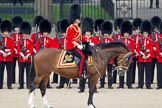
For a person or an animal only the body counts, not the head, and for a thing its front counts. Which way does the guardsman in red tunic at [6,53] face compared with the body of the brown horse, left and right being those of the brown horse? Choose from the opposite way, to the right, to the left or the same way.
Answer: to the right

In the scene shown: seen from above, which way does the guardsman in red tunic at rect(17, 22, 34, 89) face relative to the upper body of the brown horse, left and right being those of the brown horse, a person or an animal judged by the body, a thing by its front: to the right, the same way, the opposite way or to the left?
to the right

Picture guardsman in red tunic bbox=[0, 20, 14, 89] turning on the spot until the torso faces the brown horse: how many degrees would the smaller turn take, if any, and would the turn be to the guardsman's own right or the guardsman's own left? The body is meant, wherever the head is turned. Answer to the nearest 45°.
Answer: approximately 45° to the guardsman's own left

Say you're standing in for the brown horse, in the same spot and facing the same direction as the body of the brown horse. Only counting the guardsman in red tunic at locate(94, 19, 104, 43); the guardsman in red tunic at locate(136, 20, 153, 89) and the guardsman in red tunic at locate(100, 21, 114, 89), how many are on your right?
0

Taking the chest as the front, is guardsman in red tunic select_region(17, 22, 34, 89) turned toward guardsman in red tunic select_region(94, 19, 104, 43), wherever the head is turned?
no

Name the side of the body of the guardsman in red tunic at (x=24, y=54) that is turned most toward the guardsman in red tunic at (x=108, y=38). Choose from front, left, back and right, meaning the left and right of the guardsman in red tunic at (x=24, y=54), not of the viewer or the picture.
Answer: left

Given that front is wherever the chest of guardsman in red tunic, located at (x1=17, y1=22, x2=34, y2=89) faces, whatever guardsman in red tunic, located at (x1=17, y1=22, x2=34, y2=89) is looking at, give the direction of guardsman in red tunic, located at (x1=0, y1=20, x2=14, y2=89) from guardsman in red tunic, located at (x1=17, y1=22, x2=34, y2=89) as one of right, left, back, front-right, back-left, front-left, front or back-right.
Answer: right

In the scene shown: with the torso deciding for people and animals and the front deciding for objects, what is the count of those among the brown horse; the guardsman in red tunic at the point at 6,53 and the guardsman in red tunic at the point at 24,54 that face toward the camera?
2

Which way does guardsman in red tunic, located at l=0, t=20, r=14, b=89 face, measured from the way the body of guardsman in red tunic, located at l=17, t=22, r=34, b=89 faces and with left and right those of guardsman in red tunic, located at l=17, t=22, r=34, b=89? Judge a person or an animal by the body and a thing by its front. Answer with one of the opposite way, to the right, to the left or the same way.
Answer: the same way

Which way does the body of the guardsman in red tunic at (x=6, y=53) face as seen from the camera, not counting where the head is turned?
toward the camera

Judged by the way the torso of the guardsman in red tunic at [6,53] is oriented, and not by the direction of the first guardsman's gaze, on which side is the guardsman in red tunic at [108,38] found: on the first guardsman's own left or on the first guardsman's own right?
on the first guardsman's own left

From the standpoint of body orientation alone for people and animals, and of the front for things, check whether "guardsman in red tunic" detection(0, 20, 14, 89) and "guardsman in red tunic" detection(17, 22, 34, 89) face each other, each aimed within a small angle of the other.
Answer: no

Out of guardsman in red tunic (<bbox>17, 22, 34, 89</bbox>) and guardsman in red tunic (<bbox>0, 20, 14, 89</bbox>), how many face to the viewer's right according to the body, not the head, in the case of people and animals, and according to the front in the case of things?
0

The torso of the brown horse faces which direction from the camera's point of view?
to the viewer's right

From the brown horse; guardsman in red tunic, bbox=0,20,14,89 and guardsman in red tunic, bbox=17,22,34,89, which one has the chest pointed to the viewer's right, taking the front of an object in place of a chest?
the brown horse

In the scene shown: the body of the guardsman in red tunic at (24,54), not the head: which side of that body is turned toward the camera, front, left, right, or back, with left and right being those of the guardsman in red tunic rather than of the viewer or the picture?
front

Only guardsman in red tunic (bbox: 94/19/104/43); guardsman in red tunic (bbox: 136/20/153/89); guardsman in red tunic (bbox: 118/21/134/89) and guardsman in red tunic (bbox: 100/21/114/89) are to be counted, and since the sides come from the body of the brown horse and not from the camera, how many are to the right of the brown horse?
0

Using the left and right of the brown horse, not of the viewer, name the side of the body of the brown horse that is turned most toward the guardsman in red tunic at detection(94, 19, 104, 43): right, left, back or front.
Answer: left
